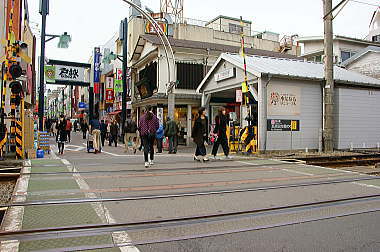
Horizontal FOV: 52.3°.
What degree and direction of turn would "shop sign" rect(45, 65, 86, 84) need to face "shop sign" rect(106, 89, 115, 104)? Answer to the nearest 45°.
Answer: approximately 135° to its left

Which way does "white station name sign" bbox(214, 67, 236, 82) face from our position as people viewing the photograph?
facing the viewer and to the left of the viewer

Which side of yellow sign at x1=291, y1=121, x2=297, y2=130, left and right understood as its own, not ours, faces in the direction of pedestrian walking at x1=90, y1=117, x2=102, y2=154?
right

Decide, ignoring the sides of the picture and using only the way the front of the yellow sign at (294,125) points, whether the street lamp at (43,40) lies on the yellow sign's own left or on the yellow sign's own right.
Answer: on the yellow sign's own right

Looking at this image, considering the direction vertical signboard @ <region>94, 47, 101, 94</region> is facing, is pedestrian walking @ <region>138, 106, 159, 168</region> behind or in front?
in front

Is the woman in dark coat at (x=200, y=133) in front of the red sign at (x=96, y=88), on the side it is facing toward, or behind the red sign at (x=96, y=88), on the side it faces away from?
in front

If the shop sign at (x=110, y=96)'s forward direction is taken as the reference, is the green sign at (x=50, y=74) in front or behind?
in front

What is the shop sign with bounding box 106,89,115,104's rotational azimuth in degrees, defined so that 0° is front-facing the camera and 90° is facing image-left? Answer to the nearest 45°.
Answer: approximately 0°

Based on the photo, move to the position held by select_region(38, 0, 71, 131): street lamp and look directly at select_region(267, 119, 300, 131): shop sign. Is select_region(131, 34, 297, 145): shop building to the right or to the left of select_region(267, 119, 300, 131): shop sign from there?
left

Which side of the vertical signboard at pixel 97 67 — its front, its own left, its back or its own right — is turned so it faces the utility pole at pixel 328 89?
front
